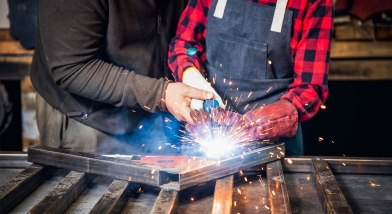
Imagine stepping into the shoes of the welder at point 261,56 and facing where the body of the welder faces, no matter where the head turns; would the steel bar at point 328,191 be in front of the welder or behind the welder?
in front

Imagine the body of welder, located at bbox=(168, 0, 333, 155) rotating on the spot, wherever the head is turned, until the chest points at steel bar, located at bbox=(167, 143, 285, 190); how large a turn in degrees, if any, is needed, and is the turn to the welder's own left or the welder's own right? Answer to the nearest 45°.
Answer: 0° — they already face it

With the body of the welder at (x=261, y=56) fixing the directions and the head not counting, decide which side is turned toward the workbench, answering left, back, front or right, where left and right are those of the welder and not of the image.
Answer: front

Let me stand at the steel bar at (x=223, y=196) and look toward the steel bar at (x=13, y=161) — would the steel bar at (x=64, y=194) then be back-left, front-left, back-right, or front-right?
front-left

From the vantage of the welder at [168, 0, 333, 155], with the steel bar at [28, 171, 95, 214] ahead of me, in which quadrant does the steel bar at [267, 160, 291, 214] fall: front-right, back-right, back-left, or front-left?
front-left

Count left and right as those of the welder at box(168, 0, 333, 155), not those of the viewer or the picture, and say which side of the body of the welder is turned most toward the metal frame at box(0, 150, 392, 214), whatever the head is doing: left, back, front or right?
front

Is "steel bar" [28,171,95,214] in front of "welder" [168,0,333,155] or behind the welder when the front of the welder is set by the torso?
in front

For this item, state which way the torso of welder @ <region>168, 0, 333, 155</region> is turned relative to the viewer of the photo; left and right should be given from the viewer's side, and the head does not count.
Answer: facing the viewer

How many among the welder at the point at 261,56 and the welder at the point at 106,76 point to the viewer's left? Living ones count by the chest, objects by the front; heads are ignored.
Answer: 0

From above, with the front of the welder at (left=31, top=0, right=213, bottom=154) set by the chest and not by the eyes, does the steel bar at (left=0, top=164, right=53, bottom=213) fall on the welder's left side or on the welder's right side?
on the welder's right side

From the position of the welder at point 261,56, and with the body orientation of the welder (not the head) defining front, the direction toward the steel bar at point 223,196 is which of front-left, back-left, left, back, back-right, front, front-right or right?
front

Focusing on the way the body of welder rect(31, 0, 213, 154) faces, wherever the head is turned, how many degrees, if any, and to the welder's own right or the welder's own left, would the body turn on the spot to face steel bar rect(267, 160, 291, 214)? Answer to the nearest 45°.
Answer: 0° — they already face it

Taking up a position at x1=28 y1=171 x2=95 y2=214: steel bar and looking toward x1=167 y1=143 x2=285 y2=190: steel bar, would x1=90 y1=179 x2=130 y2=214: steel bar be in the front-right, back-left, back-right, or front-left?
front-right

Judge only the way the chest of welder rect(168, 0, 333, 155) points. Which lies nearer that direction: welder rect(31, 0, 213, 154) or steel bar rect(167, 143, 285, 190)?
the steel bar

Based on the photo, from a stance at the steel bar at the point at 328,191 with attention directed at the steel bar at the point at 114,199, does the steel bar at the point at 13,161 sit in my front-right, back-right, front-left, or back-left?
front-right

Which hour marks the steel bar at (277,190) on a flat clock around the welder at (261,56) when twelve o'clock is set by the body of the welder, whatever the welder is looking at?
The steel bar is roughly at 12 o'clock from the welder.
